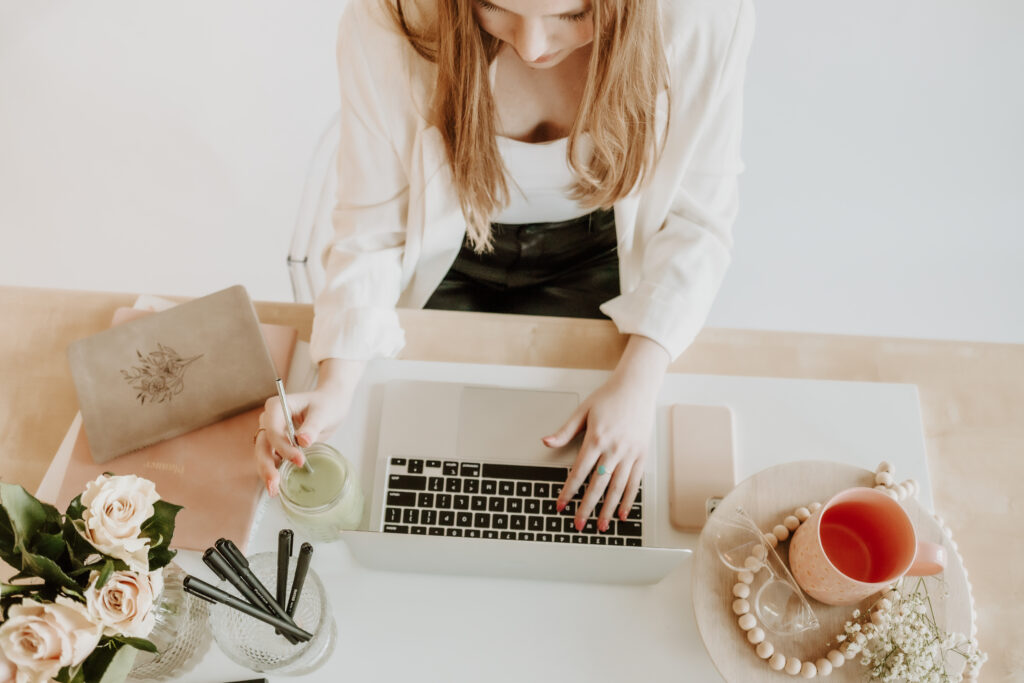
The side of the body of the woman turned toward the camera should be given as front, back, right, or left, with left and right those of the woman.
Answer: front

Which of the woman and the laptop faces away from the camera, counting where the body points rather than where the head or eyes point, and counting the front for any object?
the laptop

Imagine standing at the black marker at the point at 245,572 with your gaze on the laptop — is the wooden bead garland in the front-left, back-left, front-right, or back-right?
front-right

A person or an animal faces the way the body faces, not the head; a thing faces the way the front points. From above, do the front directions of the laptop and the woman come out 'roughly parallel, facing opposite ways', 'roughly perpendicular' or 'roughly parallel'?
roughly parallel, facing opposite ways

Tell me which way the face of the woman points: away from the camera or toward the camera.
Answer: toward the camera

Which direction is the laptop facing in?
away from the camera

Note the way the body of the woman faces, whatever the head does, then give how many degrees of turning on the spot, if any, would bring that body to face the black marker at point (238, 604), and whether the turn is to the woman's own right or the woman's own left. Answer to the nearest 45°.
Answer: approximately 45° to the woman's own right

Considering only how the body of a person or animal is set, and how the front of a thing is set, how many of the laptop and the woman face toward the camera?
1

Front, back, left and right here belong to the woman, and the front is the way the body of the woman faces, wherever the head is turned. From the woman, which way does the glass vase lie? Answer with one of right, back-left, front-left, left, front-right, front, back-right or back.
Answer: front-right

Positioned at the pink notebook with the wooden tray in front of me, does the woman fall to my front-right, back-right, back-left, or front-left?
front-left
